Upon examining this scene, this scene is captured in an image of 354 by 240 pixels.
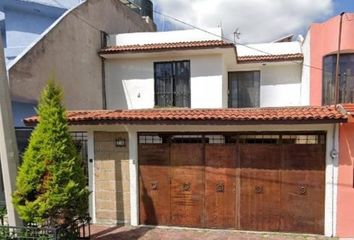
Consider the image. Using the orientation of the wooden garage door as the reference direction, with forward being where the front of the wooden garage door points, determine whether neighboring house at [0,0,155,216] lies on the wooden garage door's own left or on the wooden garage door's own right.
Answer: on the wooden garage door's own right

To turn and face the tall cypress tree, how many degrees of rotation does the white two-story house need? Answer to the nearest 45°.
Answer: approximately 45° to its right

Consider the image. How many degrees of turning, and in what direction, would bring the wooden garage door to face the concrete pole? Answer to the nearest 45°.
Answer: approximately 45° to its right

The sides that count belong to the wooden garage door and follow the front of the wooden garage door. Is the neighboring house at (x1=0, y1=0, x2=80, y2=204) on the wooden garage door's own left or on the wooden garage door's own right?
on the wooden garage door's own right

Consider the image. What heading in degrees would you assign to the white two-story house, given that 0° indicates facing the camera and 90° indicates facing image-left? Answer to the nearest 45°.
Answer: approximately 0°

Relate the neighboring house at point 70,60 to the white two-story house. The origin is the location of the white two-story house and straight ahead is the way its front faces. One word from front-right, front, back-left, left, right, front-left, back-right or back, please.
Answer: back-right
